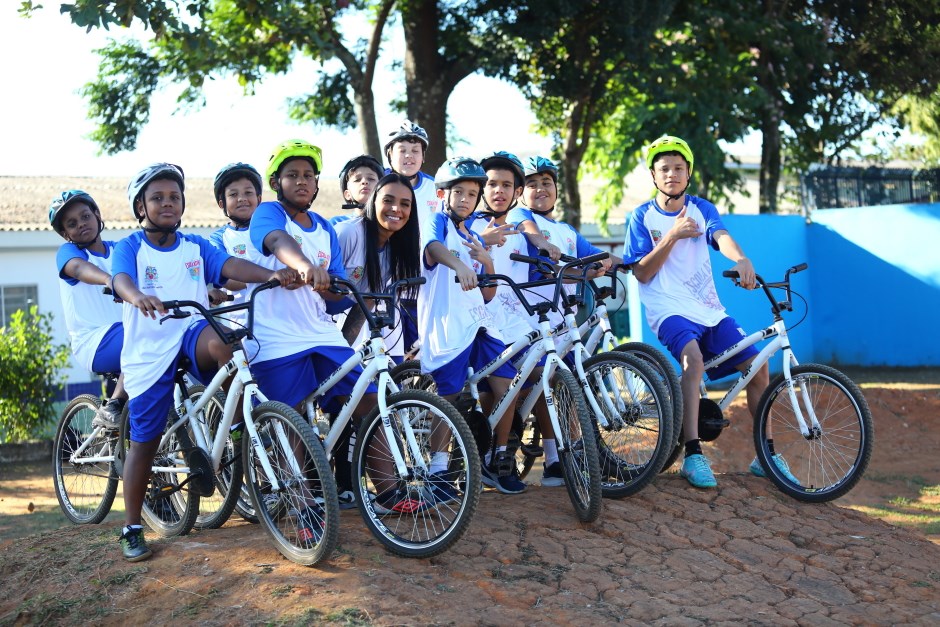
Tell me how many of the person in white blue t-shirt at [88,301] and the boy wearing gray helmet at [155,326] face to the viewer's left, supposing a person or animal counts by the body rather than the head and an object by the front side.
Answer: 0

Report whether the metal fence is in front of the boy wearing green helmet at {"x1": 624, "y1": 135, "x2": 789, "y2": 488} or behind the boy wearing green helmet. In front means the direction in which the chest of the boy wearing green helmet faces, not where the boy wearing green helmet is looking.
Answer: behind

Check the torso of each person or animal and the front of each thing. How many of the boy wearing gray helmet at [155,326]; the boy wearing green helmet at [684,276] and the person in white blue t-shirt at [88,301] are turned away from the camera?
0

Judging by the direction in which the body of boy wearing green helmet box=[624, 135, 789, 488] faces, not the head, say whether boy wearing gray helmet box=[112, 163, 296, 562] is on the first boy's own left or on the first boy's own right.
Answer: on the first boy's own right

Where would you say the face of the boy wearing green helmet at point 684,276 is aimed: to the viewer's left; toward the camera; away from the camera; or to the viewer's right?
toward the camera

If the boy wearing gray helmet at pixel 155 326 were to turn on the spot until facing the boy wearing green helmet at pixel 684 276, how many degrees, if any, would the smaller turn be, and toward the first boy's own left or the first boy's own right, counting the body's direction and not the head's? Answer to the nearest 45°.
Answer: approximately 45° to the first boy's own left

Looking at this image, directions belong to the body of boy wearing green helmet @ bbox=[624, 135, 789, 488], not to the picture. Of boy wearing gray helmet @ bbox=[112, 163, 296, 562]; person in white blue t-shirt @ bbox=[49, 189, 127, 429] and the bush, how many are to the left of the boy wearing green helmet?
0

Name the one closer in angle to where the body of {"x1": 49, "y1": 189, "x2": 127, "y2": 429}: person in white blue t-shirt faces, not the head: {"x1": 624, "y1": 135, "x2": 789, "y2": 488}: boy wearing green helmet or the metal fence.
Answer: the boy wearing green helmet

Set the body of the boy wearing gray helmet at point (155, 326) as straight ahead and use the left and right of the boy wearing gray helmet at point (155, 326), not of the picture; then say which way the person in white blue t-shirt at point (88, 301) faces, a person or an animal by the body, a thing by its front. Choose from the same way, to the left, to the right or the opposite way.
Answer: the same way

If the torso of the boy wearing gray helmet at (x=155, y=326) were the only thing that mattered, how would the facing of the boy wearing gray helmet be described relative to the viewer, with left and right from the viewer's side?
facing the viewer and to the right of the viewer

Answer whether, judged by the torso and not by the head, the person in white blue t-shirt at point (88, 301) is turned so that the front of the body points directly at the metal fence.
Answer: no

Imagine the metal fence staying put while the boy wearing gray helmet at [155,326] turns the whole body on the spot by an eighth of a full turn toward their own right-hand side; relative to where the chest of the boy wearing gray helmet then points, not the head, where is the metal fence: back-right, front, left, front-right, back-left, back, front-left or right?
back-left

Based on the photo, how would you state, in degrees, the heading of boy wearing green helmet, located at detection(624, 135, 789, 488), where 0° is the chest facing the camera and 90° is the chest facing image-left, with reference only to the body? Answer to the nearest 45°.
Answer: approximately 0°

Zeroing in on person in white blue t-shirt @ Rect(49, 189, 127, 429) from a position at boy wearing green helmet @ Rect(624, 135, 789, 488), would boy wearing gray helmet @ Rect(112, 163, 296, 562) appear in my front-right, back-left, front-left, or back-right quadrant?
front-left

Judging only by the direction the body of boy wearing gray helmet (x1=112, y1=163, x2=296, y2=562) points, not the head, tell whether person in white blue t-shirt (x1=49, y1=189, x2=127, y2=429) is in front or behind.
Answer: behind

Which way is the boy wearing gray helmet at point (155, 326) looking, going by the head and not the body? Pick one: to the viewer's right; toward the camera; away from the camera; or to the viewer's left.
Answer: toward the camera
